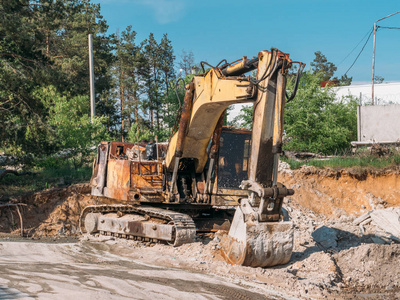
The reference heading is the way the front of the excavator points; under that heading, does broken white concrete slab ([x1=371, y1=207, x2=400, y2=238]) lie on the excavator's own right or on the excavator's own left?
on the excavator's own left

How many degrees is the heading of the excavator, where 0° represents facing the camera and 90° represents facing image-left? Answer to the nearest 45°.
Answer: approximately 315°

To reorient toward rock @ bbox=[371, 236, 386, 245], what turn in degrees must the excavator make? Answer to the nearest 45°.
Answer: approximately 45° to its left
